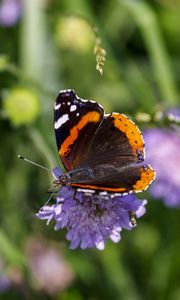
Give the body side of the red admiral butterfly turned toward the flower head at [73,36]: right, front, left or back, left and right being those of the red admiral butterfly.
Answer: right

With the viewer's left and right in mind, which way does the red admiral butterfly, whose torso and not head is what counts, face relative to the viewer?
facing to the left of the viewer
